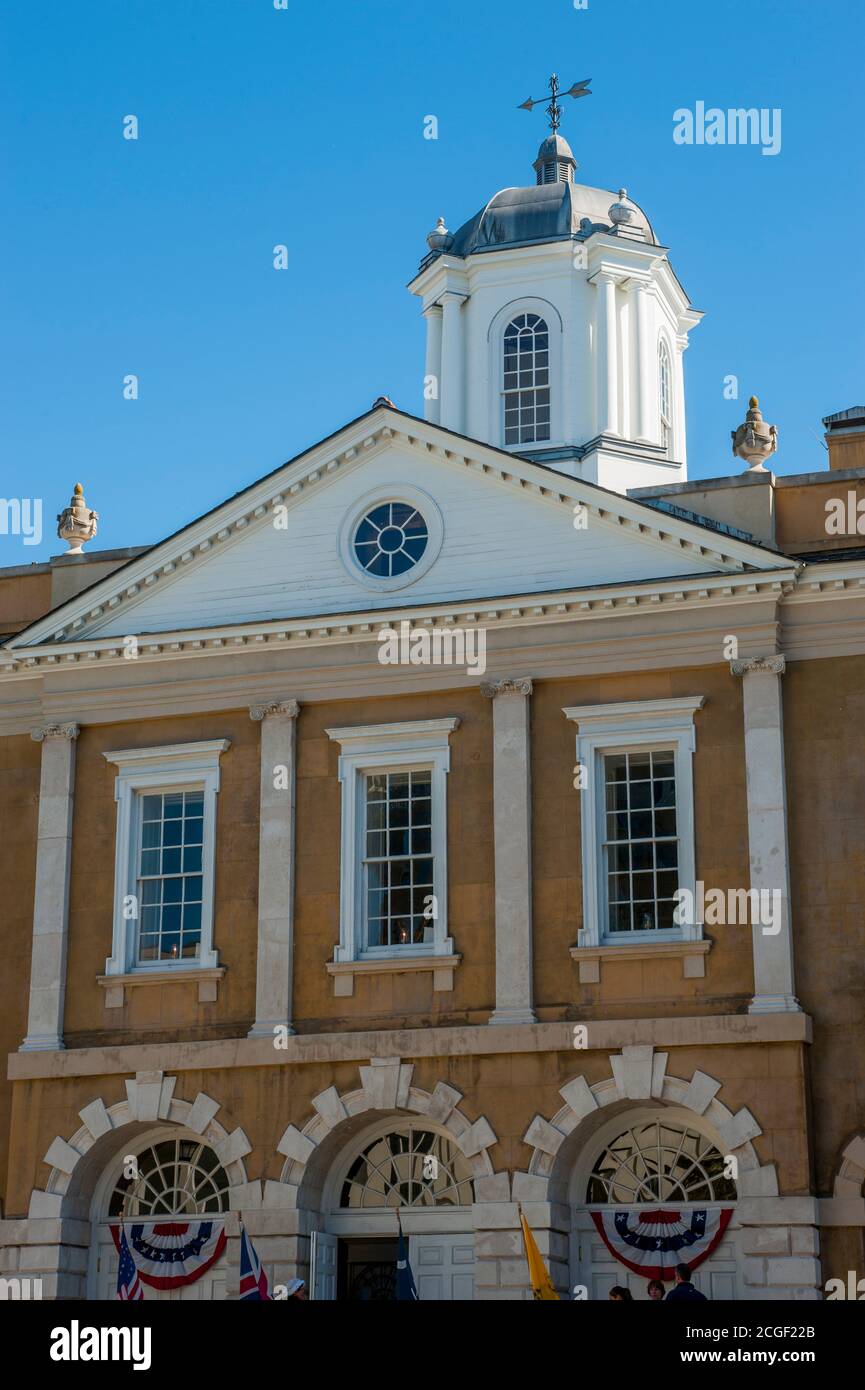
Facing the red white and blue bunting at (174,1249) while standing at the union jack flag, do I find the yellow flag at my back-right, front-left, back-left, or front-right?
back-right

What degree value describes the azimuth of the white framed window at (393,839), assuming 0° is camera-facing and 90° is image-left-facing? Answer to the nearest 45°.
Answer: approximately 0°

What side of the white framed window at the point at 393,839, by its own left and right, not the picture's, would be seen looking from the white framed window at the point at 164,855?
right
